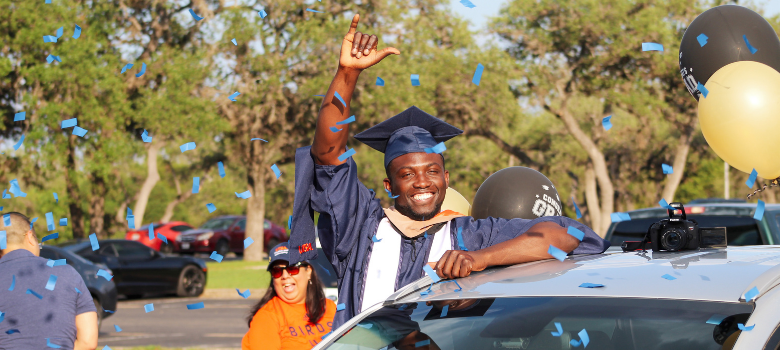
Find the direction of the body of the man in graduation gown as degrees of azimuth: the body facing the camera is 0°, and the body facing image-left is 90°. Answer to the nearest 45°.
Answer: approximately 0°

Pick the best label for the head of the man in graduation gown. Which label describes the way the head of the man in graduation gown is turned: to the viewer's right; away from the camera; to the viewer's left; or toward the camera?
toward the camera

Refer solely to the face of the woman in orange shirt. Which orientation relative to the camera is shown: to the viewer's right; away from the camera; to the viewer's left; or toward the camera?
toward the camera

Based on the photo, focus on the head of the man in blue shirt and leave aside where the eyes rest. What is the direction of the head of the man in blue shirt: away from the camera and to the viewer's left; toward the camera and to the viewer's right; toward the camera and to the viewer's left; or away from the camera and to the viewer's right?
away from the camera and to the viewer's right

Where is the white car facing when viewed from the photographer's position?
facing the viewer and to the left of the viewer
